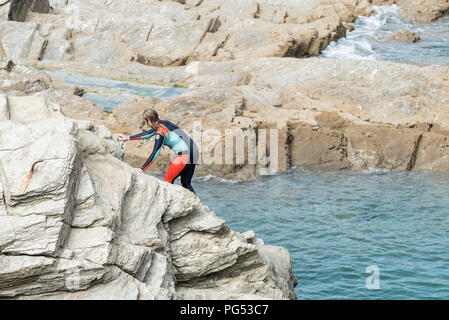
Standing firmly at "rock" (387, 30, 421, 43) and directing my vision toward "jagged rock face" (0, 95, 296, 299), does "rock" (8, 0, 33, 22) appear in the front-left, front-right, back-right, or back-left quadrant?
front-right

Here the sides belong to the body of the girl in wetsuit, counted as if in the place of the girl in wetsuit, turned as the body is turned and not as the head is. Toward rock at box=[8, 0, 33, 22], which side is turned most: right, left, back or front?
right

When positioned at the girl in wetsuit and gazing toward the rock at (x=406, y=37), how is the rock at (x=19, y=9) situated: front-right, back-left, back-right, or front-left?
front-left

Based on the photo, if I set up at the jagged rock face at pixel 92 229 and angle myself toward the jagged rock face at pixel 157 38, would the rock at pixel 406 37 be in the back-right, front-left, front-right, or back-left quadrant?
front-right

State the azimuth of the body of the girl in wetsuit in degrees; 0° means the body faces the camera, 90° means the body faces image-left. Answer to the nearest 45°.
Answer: approximately 90°

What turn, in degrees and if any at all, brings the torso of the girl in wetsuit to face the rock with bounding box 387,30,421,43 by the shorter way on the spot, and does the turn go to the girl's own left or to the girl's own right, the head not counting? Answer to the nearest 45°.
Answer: approximately 135° to the girl's own right

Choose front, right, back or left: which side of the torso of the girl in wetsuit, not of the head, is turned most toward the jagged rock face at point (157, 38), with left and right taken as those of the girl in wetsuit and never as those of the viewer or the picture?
right

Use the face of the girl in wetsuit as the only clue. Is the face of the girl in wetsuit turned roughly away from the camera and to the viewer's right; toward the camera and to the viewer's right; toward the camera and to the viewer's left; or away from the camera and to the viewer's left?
away from the camera and to the viewer's left
